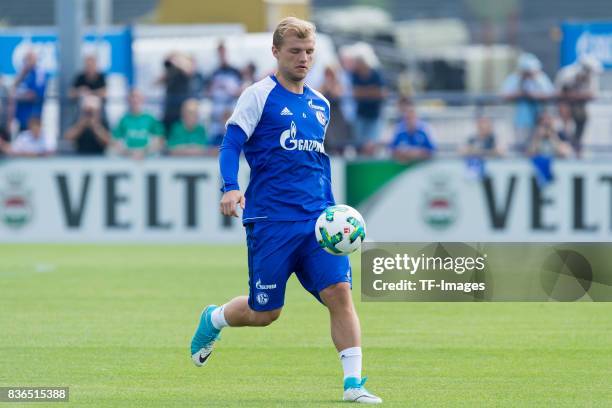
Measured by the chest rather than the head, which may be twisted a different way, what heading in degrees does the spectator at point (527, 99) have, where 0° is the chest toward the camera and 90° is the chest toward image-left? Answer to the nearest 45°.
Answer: approximately 0°

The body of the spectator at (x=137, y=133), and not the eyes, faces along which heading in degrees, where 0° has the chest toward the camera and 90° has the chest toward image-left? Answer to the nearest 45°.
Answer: approximately 0°

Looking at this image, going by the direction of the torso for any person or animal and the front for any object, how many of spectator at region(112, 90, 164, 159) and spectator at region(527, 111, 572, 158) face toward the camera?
2

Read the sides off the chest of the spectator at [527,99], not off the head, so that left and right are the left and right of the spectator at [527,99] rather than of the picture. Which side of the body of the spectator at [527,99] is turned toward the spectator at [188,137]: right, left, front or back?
right

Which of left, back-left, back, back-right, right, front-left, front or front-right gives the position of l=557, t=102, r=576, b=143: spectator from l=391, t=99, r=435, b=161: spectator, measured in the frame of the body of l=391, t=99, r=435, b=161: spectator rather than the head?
left
